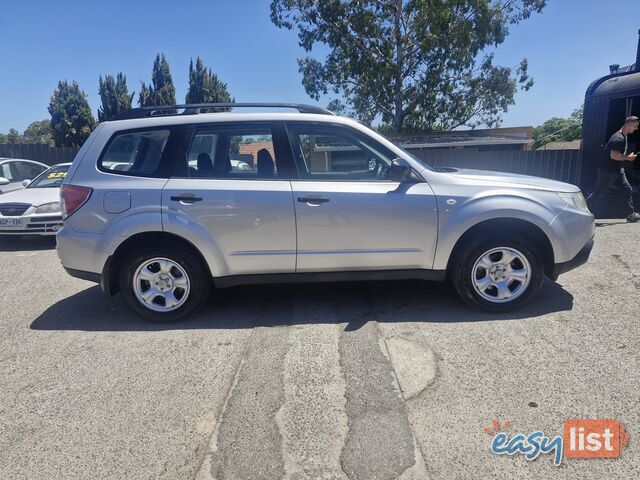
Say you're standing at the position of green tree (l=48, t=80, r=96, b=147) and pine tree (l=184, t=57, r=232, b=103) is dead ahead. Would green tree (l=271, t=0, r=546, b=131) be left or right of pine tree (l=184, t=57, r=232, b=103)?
right

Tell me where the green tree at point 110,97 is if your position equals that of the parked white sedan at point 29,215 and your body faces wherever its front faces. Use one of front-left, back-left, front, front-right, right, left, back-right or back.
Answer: back-right

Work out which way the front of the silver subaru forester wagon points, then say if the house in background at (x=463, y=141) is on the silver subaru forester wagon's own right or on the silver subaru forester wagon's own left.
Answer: on the silver subaru forester wagon's own left

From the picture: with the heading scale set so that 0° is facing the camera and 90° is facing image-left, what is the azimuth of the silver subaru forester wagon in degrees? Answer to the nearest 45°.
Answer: approximately 270°

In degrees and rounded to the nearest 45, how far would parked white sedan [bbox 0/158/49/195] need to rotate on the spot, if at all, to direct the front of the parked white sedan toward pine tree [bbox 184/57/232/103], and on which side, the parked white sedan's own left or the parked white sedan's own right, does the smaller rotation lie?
approximately 180°

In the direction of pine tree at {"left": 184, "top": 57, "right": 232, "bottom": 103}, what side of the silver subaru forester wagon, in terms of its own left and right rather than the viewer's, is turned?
left

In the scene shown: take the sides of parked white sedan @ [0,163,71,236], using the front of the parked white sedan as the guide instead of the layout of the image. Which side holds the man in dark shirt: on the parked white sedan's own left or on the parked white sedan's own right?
on the parked white sedan's own left
